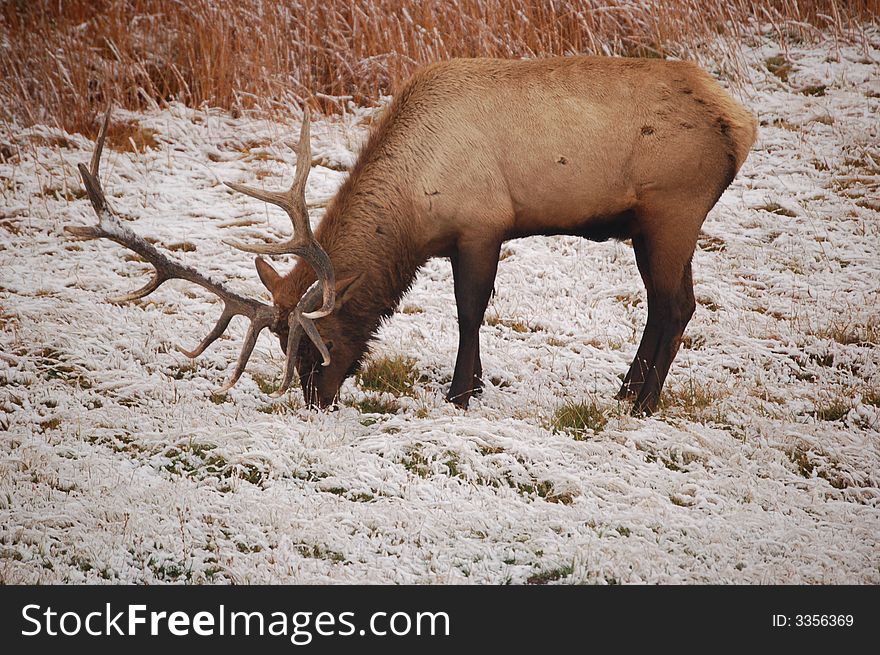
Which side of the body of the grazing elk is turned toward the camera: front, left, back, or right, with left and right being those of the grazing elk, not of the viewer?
left
